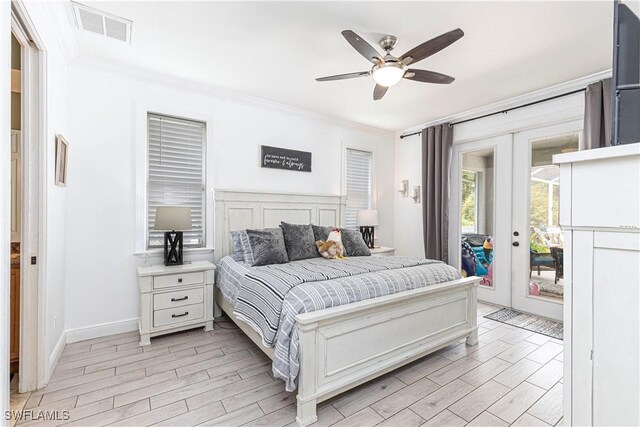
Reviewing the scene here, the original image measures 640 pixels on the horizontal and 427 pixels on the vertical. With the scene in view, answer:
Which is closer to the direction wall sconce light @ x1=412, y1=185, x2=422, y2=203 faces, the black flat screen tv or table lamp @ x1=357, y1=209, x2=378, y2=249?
the table lamp

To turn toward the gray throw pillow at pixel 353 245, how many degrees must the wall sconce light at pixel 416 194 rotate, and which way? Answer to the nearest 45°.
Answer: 0° — it already faces it

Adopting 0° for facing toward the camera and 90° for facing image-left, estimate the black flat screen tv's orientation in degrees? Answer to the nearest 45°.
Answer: approximately 90°

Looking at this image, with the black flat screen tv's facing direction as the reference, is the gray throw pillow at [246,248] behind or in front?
in front

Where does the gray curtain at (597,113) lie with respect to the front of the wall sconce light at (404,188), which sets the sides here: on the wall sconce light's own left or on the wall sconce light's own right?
on the wall sconce light's own left

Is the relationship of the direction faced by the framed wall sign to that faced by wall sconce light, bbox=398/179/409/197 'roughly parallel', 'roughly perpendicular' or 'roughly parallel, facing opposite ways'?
roughly perpendicular

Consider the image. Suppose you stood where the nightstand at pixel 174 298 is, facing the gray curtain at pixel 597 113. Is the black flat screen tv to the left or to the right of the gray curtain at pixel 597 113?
right

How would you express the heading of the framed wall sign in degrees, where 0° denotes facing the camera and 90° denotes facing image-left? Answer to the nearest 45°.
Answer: approximately 315°

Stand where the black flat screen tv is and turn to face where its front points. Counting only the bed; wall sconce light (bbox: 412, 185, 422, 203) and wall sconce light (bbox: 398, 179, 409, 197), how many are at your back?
0

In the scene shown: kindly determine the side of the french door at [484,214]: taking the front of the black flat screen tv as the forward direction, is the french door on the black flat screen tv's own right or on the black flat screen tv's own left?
on the black flat screen tv's own right

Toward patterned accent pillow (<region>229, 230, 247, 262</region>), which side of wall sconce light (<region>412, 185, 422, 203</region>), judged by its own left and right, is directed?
front

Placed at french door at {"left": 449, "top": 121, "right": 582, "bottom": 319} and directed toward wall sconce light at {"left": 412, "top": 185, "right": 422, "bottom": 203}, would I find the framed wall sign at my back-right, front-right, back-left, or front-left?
front-left

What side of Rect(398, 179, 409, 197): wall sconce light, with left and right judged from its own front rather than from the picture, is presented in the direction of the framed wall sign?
front

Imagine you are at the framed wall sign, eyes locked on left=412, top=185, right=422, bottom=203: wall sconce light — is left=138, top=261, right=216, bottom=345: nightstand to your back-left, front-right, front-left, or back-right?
back-right

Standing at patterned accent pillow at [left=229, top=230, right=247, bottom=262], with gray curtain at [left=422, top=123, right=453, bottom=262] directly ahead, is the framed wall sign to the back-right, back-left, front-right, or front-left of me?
front-left

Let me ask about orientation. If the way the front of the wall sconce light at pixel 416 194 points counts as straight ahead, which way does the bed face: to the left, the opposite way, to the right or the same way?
to the left
